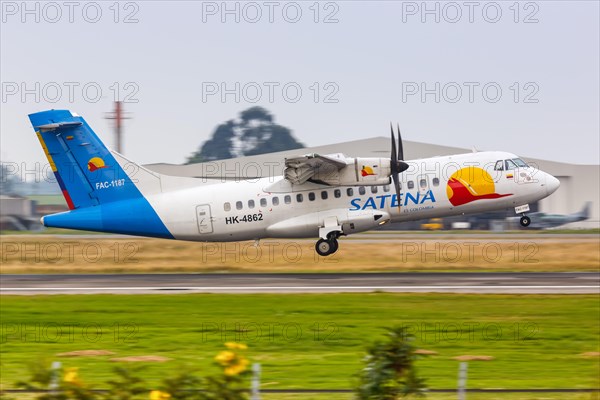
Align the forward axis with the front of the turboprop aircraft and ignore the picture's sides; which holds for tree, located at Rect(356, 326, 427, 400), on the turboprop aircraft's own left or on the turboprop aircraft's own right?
on the turboprop aircraft's own right

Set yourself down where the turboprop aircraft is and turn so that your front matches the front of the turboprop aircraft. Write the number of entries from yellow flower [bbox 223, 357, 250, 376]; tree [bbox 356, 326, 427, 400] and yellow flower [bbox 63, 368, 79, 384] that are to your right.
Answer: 3

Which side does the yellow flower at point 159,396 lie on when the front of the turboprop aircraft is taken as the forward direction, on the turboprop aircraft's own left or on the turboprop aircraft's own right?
on the turboprop aircraft's own right

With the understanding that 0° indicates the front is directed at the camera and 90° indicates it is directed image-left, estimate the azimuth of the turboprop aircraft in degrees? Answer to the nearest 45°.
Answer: approximately 270°

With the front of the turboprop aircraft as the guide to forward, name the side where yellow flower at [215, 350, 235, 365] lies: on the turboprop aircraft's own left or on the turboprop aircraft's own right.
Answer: on the turboprop aircraft's own right

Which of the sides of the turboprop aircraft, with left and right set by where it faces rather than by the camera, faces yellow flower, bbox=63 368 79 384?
right

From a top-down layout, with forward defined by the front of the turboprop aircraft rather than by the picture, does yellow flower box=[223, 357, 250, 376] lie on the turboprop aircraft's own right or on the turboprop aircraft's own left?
on the turboprop aircraft's own right
